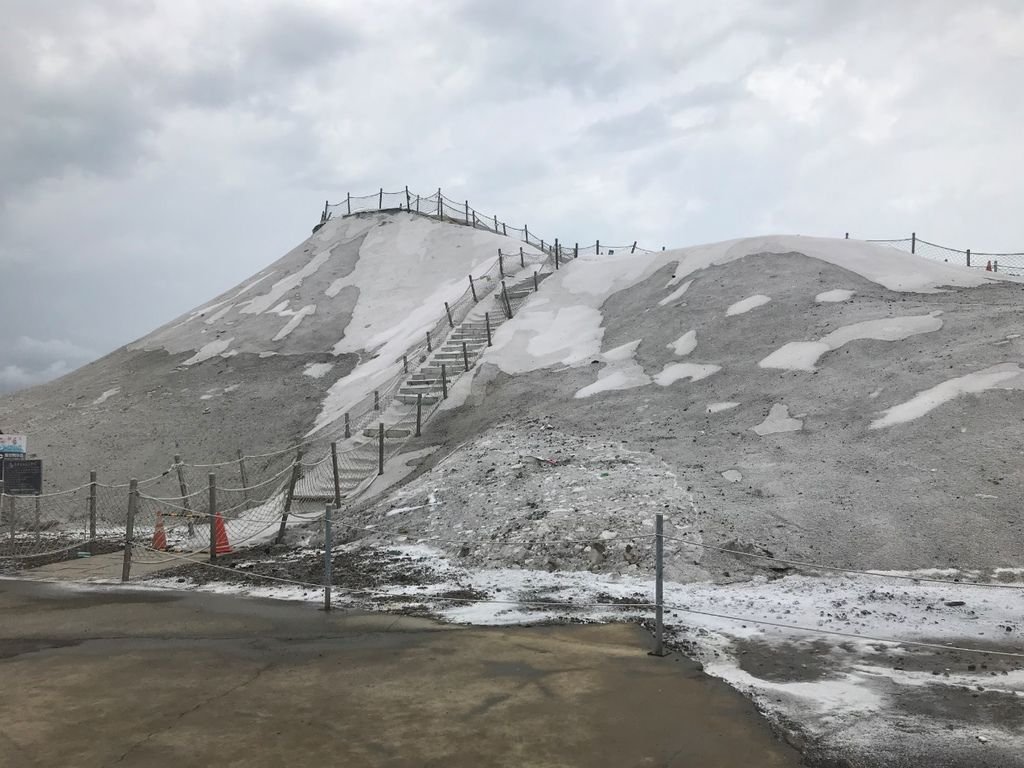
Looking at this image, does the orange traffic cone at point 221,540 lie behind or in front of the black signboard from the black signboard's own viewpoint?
in front

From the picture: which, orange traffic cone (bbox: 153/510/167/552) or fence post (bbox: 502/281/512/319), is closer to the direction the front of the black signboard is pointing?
the orange traffic cone

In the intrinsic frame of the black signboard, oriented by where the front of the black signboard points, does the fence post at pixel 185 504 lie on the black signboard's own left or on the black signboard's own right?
on the black signboard's own left

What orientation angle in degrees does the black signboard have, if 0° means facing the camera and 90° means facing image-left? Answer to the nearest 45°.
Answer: approximately 0°

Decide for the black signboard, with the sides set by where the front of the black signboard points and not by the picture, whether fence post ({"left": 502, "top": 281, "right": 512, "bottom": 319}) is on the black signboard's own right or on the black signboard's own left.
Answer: on the black signboard's own left

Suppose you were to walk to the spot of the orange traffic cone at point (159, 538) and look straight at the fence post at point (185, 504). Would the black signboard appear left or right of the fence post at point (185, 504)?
left
